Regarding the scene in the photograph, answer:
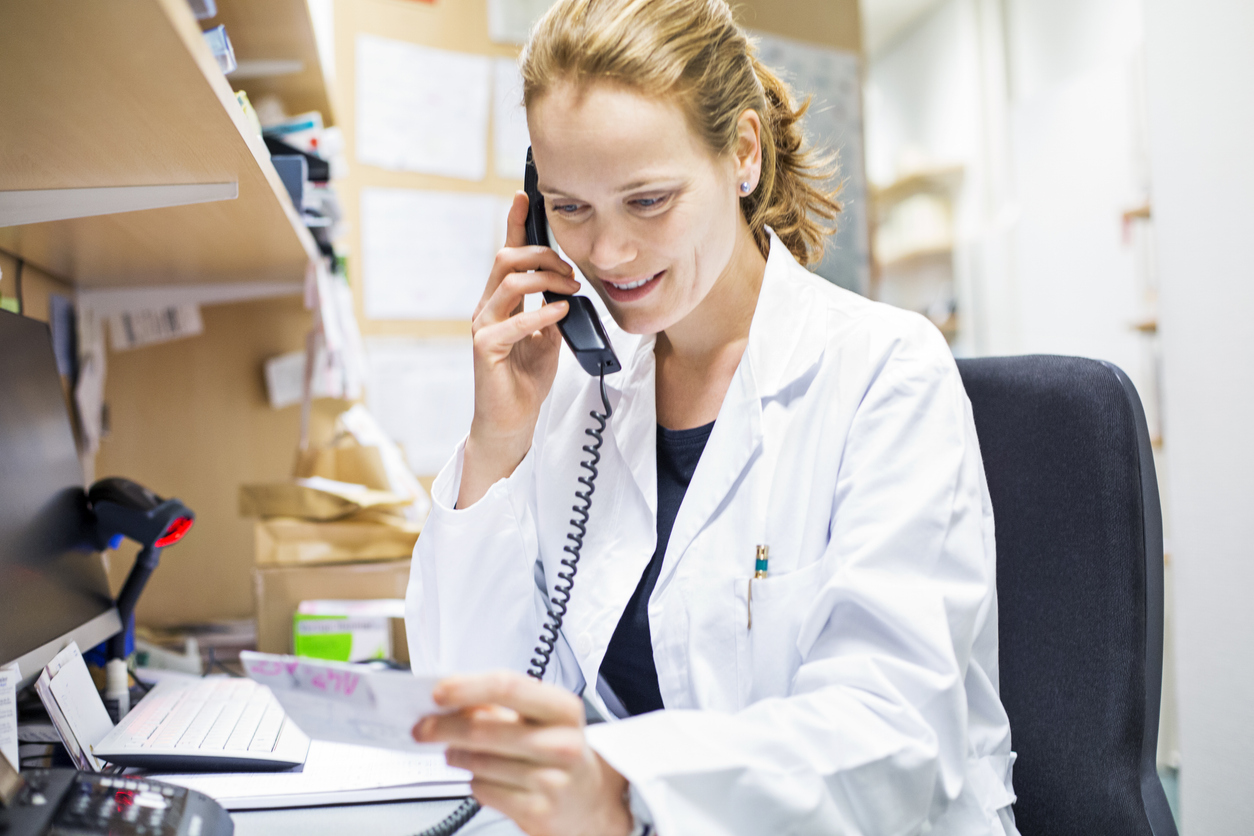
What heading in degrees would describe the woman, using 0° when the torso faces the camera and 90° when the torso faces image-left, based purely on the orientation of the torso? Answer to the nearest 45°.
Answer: approximately 45°

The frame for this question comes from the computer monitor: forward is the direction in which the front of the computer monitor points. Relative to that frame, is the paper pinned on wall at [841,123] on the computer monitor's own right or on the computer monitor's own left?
on the computer monitor's own left

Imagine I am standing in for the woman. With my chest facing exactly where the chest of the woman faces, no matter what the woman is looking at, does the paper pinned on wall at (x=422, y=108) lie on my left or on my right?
on my right
